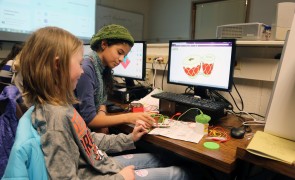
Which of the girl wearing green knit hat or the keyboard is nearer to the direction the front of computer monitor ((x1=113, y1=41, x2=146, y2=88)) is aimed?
the girl wearing green knit hat

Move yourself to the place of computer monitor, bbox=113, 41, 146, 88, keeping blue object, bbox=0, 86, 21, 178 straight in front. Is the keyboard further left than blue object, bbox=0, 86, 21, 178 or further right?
left

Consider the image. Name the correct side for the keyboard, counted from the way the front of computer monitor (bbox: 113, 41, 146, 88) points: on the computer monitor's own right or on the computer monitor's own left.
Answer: on the computer monitor's own left

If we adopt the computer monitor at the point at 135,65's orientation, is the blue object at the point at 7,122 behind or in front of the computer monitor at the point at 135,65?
in front

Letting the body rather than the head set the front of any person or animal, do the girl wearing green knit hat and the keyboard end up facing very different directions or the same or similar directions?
very different directions

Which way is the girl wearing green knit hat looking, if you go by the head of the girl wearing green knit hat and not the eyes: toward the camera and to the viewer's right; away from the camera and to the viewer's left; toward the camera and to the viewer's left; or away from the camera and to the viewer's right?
toward the camera and to the viewer's right

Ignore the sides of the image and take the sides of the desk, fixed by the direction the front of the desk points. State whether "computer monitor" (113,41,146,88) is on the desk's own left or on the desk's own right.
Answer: on the desk's own right

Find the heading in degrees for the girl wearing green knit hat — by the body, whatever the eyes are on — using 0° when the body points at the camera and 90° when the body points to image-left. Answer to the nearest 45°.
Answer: approximately 270°

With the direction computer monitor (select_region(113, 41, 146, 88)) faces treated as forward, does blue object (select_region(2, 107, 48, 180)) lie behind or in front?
in front

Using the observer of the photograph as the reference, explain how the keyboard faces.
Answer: facing the viewer and to the left of the viewer

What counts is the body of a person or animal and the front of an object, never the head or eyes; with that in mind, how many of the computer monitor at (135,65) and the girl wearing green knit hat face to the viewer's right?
1
